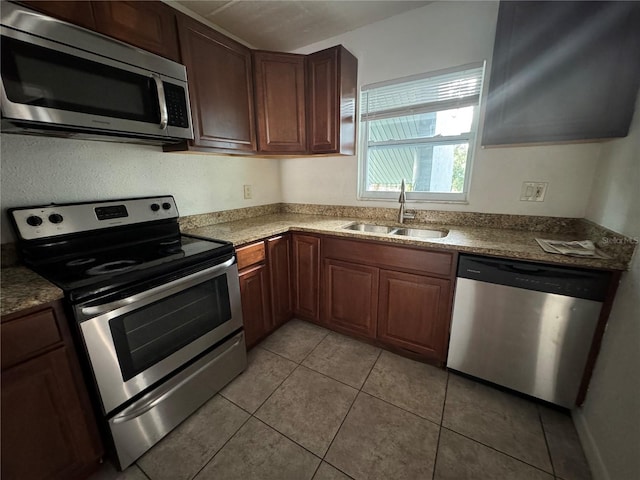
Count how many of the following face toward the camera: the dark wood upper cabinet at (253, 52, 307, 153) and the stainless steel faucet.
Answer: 2

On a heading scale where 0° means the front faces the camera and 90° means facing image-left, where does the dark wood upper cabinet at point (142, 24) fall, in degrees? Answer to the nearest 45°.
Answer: approximately 315°

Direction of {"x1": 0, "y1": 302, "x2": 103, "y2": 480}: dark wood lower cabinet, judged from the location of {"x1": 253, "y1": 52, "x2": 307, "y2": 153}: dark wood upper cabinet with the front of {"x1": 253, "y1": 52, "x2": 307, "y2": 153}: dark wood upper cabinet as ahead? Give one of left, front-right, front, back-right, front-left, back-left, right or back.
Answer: front-right

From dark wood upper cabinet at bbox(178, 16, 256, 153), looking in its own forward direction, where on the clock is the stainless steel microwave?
The stainless steel microwave is roughly at 3 o'clock from the dark wood upper cabinet.

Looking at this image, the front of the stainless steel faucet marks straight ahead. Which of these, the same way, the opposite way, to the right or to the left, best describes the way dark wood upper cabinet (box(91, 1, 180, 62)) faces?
to the left

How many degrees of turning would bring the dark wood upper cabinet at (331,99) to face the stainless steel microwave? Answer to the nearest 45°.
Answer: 0° — it already faces it

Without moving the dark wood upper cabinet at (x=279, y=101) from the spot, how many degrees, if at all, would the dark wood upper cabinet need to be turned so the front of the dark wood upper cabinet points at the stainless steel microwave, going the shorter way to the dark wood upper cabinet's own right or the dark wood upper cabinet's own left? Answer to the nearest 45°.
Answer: approximately 45° to the dark wood upper cabinet's own right
